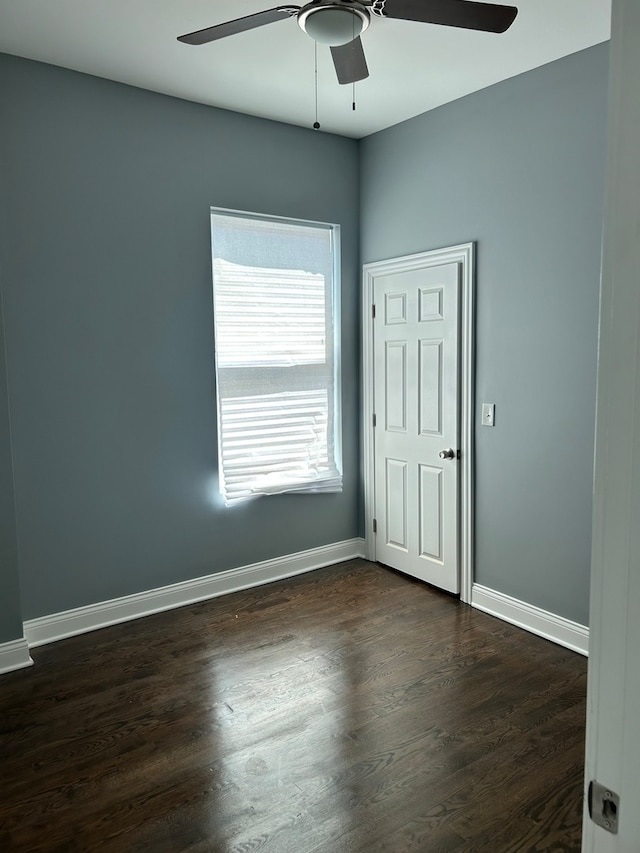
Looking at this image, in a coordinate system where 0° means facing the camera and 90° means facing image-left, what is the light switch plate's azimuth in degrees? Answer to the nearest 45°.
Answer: approximately 45°

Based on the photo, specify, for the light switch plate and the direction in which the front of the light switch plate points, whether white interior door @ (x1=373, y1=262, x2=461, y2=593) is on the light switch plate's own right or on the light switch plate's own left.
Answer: on the light switch plate's own right
